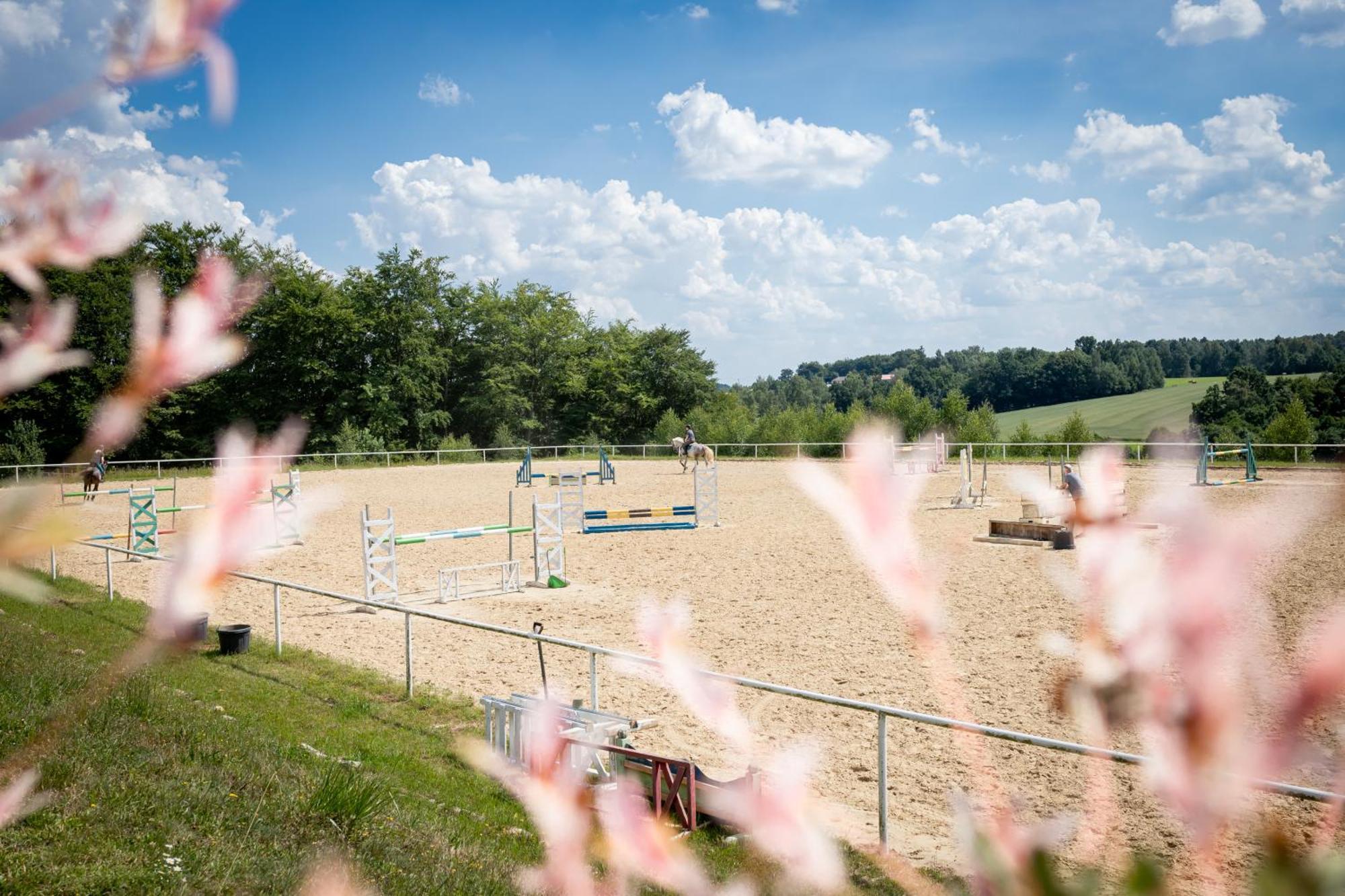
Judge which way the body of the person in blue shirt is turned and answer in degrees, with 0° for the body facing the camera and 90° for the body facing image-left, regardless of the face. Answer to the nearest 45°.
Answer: approximately 90°

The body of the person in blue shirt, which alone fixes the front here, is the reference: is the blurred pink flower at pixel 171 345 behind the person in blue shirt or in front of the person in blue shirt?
in front

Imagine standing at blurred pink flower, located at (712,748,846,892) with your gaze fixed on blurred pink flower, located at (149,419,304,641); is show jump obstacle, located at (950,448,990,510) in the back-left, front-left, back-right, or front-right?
back-right

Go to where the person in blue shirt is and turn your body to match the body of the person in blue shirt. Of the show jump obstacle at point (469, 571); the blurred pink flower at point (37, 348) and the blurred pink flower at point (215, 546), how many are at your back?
0
